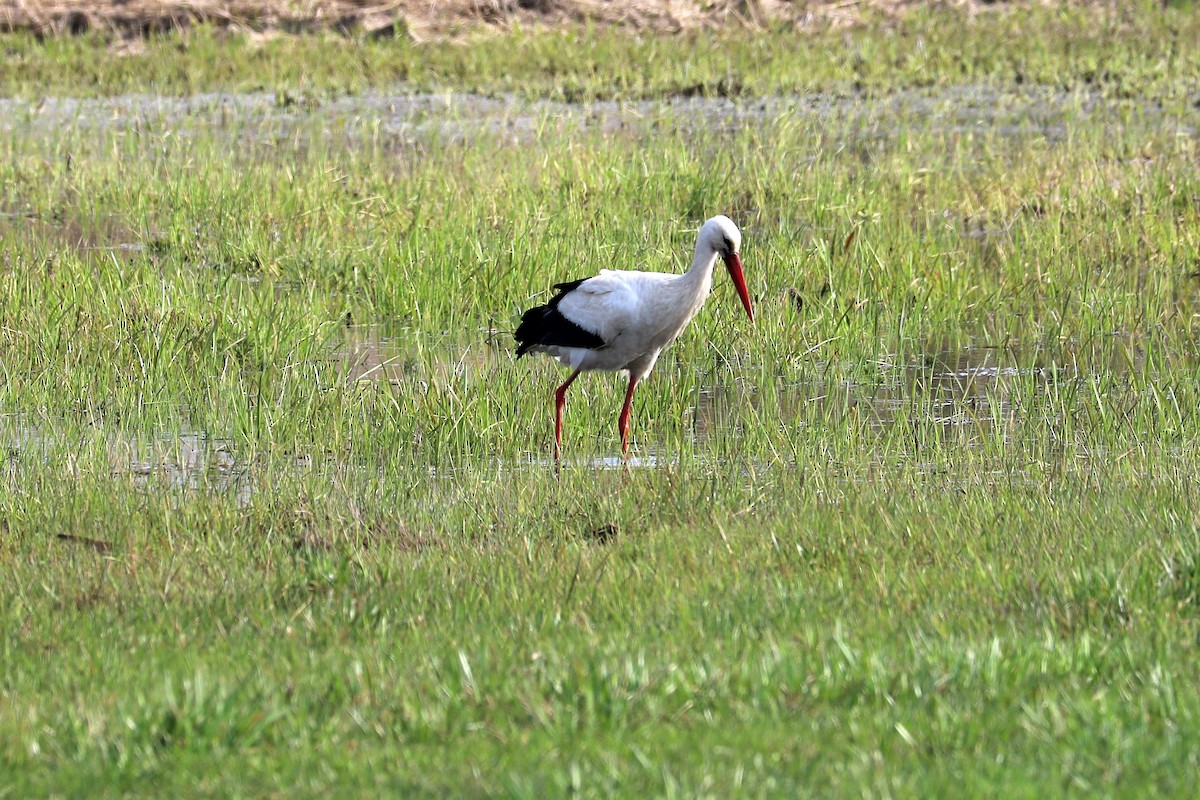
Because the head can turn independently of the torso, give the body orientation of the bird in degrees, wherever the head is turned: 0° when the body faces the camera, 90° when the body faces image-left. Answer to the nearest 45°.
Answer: approximately 270°
